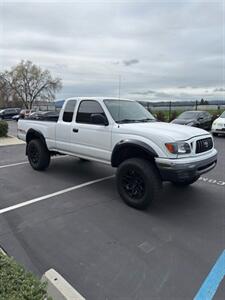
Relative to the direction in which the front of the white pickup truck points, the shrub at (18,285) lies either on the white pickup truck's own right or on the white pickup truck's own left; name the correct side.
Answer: on the white pickup truck's own right

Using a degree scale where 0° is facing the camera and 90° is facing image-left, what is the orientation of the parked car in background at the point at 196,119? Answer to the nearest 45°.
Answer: approximately 45°

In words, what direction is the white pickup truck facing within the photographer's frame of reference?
facing the viewer and to the right of the viewer

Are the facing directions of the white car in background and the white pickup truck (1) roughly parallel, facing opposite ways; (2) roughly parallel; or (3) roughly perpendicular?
roughly perpendicular

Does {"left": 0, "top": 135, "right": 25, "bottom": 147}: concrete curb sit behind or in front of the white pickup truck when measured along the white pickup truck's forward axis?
behind

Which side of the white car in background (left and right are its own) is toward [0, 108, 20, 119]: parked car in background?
right

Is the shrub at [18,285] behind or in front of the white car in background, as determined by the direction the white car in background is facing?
in front

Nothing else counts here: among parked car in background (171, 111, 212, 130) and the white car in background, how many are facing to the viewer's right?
0

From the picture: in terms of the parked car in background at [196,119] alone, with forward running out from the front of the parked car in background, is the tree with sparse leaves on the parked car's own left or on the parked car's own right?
on the parked car's own right

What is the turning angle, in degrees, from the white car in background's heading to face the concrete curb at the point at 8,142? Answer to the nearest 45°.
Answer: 0° — it already faces it

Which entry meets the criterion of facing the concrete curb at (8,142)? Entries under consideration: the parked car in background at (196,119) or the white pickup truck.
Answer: the parked car in background
